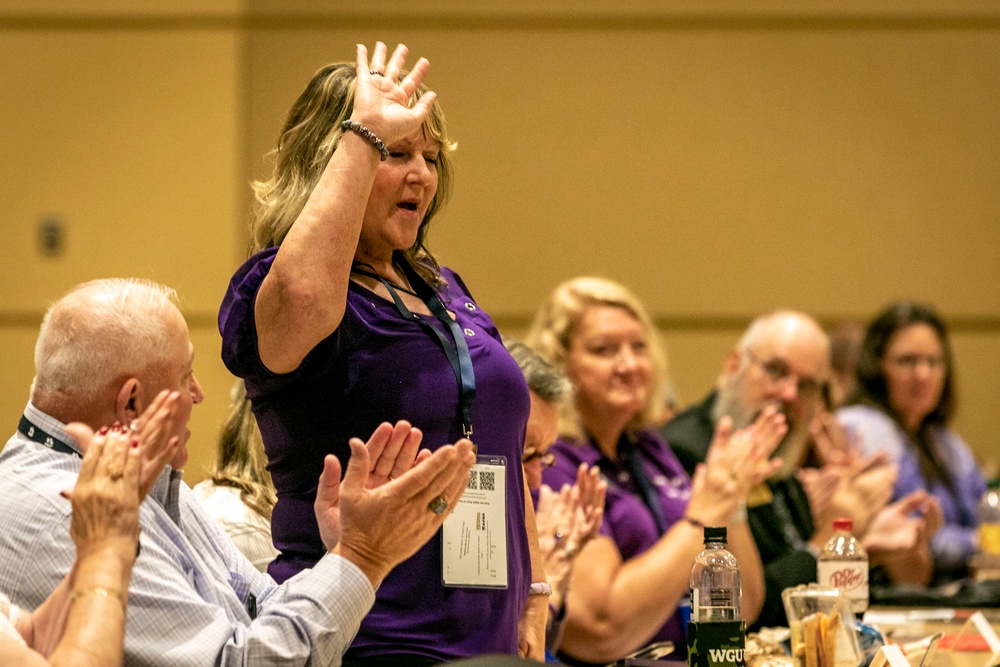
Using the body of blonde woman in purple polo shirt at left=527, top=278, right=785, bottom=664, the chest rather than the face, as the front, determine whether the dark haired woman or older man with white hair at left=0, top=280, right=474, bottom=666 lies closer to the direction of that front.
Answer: the older man with white hair

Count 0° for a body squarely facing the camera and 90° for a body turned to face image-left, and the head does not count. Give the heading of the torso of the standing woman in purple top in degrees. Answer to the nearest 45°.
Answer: approximately 315°

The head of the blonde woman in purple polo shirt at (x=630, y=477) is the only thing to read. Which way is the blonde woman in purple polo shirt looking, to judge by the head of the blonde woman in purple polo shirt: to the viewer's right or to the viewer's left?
to the viewer's left

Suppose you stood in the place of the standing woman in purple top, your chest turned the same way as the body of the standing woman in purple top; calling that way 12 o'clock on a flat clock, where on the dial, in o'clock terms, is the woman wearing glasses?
The woman wearing glasses is roughly at 8 o'clock from the standing woman in purple top.

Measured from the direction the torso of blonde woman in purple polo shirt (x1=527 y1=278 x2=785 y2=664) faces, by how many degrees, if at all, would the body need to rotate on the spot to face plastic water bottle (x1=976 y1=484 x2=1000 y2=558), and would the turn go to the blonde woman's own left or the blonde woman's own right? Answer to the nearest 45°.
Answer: approximately 90° to the blonde woman's own left

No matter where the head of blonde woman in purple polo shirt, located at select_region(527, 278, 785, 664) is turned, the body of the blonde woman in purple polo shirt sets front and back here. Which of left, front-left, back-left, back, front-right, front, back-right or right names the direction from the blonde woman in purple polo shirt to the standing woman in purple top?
front-right
